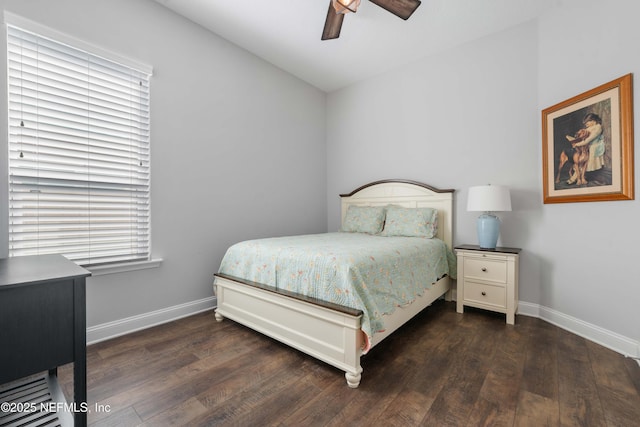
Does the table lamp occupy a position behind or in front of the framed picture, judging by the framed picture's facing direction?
in front

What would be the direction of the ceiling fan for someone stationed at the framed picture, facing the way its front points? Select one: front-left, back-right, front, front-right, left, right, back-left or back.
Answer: front

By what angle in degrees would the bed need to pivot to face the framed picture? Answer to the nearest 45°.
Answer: approximately 135° to its left

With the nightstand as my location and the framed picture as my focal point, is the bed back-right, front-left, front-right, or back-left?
back-right

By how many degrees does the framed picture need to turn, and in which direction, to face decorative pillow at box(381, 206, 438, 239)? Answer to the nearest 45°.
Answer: approximately 45° to its right

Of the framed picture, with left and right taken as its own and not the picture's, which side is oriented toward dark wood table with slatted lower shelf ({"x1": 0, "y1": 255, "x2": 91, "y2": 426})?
front

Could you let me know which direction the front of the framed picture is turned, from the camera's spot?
facing the viewer and to the left of the viewer

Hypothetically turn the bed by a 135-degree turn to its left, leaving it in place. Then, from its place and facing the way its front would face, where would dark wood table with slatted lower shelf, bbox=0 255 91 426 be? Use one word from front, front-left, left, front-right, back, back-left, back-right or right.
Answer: back-right

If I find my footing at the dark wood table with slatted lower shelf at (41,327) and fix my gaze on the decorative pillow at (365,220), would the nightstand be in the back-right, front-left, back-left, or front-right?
front-right

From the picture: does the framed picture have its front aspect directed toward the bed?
yes

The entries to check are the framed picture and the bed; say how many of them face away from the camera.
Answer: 0
